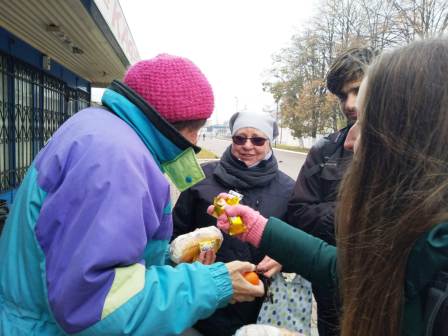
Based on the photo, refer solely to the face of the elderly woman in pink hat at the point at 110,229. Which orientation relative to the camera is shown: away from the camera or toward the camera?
away from the camera

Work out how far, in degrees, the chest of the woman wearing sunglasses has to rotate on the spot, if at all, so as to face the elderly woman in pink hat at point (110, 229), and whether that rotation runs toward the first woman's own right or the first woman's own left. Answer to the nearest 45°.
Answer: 0° — they already face them

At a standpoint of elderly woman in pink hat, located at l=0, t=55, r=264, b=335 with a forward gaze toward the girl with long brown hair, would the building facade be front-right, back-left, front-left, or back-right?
back-left

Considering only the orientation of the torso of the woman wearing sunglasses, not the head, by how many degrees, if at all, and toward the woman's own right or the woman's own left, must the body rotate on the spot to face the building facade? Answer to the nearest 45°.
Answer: approximately 135° to the woman's own right

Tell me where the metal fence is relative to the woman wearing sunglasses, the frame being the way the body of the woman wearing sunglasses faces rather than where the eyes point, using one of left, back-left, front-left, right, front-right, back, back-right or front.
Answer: back-right

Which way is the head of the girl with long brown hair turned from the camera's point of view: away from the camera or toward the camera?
away from the camera

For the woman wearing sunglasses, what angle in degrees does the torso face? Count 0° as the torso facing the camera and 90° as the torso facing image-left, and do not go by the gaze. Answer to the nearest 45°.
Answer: approximately 0°

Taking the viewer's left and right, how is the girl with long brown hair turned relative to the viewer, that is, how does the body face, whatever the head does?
facing away from the viewer and to the left of the viewer
